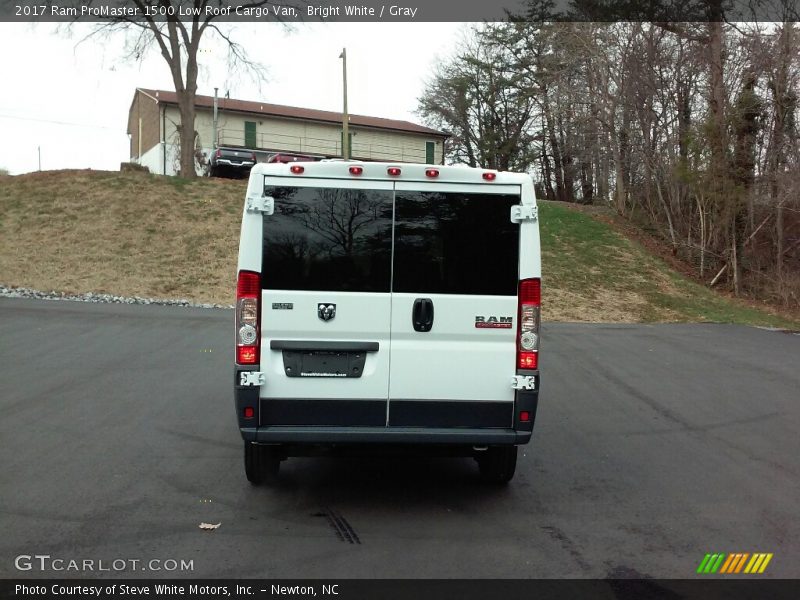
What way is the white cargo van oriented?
away from the camera
